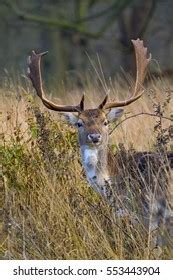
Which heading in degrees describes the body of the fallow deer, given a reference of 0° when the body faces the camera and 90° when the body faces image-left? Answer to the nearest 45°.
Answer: approximately 45°

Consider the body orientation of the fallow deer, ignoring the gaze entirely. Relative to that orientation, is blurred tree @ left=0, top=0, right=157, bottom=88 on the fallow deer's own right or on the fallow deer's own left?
on the fallow deer's own right
